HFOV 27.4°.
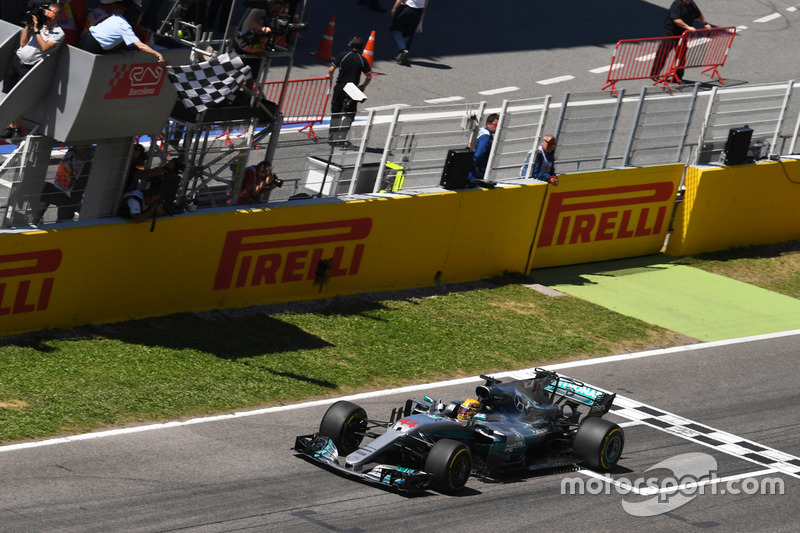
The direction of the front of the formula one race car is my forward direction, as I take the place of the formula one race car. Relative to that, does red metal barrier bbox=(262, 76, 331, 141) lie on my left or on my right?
on my right

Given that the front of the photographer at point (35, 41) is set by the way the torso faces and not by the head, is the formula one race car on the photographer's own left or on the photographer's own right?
on the photographer's own left

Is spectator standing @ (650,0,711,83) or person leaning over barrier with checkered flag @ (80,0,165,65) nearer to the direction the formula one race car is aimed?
the person leaning over barrier with checkered flag

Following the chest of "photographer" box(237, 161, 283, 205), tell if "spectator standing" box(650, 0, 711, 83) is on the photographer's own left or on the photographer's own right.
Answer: on the photographer's own left

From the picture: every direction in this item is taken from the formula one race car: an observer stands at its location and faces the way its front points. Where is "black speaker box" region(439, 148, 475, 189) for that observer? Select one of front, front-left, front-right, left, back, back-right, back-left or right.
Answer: back-right

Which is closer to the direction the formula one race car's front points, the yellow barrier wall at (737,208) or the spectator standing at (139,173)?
the spectator standing
